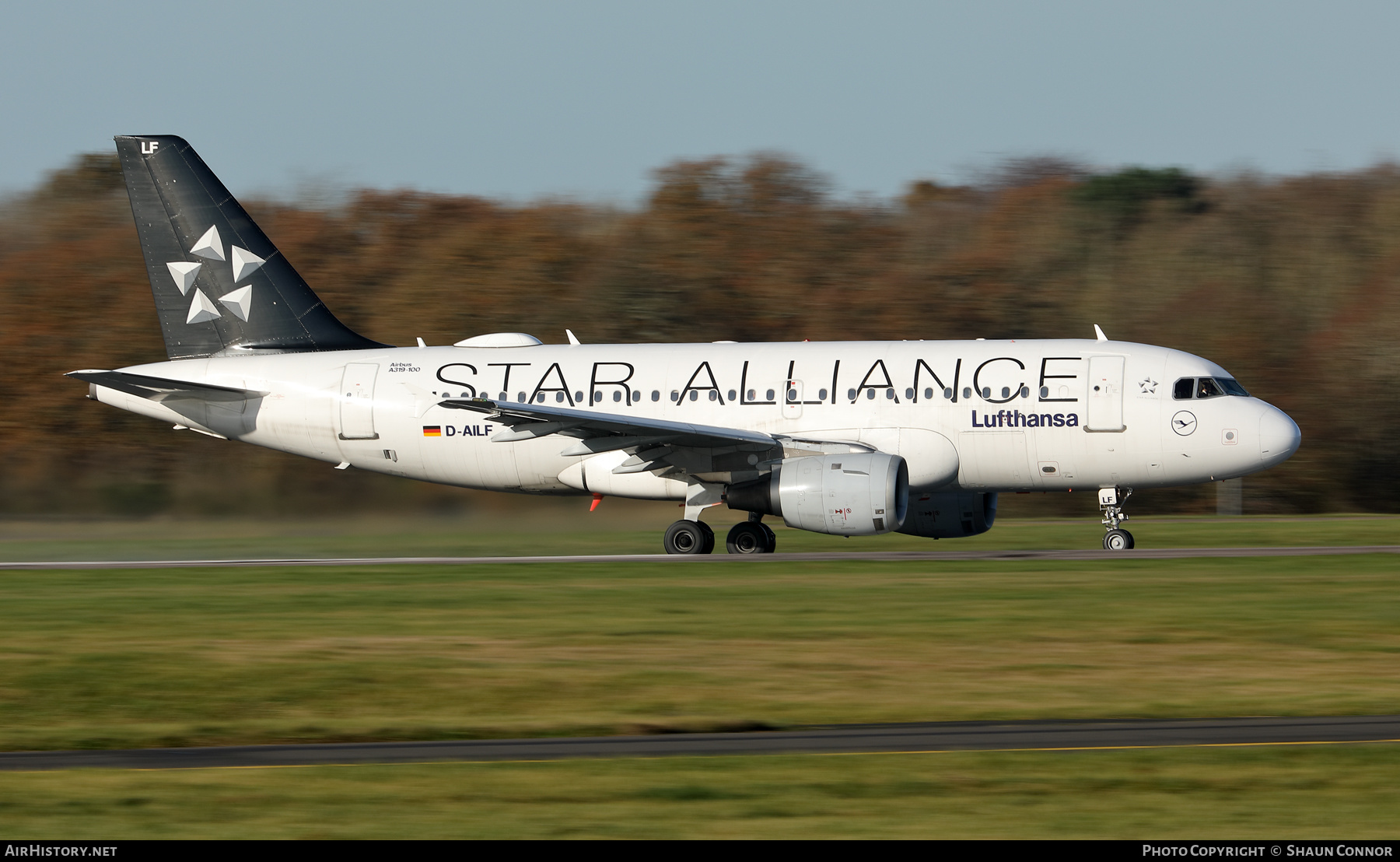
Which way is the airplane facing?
to the viewer's right
